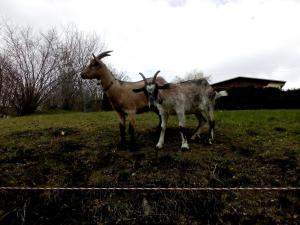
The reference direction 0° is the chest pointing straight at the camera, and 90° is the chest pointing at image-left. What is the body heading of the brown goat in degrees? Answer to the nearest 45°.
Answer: approximately 90°

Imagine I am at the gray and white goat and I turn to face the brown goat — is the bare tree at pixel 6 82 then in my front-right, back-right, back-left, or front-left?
front-right

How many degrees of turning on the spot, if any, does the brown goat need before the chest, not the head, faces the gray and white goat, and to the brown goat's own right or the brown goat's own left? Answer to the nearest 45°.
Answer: approximately 180°

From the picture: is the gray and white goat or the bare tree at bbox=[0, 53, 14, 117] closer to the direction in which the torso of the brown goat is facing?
the bare tree

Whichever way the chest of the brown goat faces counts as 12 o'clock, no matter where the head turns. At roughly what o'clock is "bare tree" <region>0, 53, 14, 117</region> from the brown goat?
The bare tree is roughly at 2 o'clock from the brown goat.

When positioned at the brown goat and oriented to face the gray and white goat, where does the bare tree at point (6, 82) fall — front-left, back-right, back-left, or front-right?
back-left
